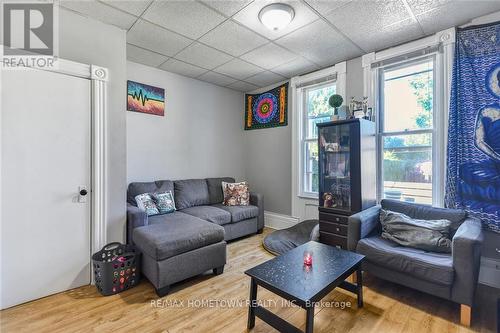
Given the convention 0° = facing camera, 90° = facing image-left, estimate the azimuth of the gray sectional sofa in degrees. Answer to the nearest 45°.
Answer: approximately 315°

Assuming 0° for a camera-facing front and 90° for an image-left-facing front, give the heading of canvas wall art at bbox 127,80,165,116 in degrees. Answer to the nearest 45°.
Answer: approximately 315°

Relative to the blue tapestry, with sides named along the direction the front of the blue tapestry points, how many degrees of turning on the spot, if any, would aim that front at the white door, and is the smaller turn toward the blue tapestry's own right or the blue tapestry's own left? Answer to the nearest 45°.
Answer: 0° — it already faces it

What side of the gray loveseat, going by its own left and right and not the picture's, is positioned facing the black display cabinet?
right

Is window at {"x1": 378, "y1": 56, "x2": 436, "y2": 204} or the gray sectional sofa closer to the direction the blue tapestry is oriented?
the gray sectional sofa

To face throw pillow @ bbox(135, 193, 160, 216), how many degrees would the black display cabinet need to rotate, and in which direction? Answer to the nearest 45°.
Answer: approximately 45° to its right
